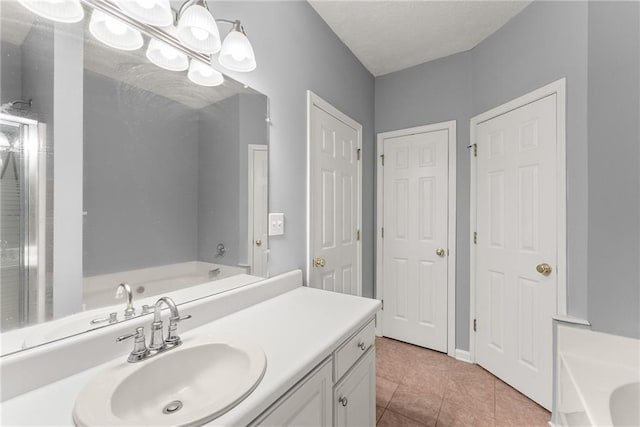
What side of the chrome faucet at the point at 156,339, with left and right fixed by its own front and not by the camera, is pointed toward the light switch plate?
left

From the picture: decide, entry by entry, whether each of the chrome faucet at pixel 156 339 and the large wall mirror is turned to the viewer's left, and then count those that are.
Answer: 0

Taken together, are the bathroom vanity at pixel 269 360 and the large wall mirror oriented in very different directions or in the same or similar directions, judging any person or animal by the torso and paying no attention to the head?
same or similar directions

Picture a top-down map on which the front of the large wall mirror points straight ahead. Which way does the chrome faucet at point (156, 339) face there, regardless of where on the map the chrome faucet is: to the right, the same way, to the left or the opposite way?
the same way

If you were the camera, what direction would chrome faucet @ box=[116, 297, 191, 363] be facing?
facing the viewer and to the right of the viewer

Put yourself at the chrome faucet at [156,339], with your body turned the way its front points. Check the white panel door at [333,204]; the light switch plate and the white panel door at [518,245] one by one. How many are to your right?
0

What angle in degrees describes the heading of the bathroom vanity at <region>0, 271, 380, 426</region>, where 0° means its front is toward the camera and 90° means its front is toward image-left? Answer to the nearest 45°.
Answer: approximately 315°

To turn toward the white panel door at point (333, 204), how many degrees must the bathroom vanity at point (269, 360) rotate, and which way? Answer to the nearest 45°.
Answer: approximately 90° to its left

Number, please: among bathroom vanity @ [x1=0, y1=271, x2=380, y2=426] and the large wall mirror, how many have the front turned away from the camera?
0
